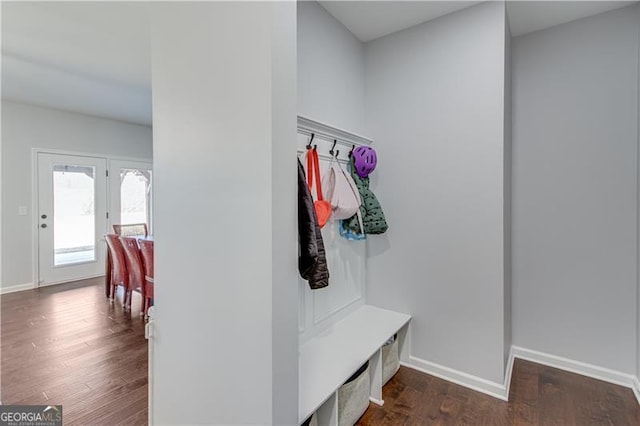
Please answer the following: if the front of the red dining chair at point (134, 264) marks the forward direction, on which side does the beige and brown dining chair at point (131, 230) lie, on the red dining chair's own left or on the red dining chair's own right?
on the red dining chair's own left

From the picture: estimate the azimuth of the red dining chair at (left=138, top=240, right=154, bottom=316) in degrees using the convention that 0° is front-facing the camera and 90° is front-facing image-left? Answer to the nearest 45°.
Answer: approximately 225°

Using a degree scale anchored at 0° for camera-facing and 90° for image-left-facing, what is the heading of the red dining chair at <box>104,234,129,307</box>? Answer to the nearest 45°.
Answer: approximately 225°

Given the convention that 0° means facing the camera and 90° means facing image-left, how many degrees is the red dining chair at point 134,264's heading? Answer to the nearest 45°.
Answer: approximately 225°
